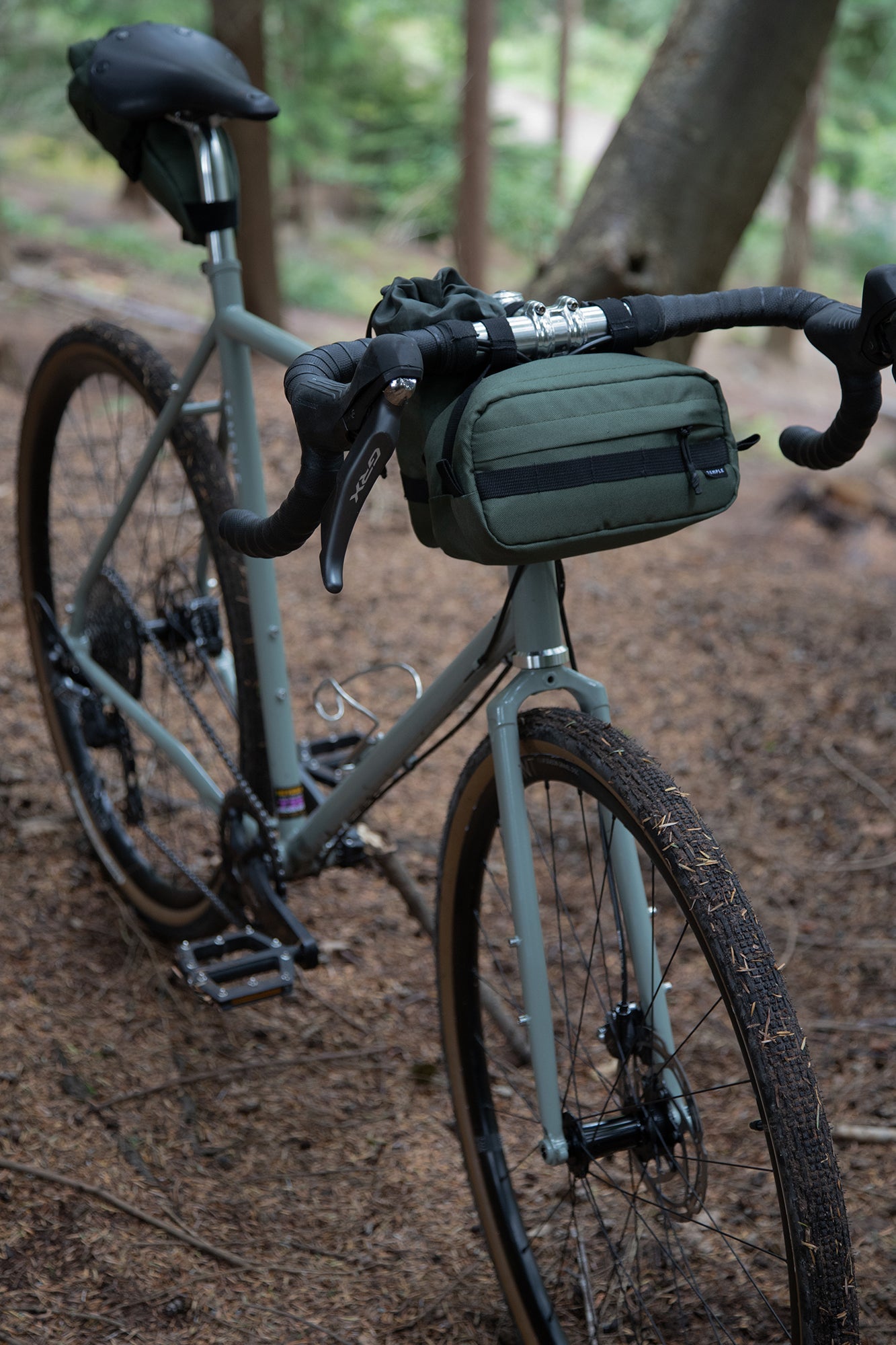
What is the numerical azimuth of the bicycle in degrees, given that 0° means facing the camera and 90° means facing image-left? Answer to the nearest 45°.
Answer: approximately 315°

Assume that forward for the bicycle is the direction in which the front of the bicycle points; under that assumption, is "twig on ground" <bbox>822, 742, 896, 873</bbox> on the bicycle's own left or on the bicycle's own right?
on the bicycle's own left

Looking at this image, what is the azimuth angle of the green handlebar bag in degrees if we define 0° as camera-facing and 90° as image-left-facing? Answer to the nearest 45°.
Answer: approximately 315°

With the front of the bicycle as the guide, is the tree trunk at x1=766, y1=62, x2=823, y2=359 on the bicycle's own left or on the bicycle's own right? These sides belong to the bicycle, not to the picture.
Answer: on the bicycle's own left

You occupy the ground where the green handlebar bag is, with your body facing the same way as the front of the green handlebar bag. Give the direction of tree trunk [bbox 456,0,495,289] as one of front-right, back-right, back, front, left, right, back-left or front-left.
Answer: back-left

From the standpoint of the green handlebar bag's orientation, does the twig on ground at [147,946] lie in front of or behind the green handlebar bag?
behind

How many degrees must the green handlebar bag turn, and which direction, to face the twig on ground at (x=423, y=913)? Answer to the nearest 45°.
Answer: approximately 135° to its left

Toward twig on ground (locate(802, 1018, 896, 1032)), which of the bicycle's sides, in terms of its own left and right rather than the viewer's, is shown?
left
